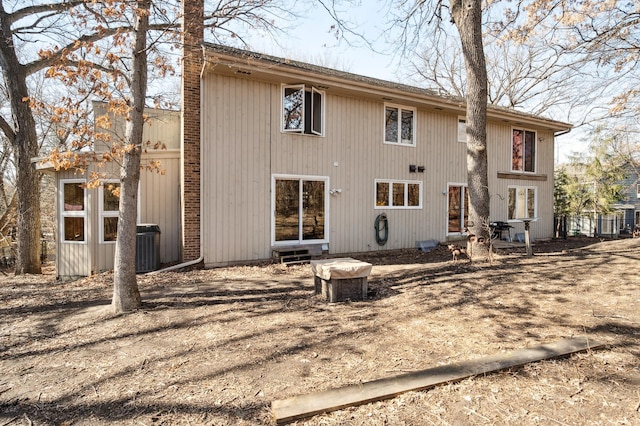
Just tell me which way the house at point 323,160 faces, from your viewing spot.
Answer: facing away from the viewer and to the left of the viewer

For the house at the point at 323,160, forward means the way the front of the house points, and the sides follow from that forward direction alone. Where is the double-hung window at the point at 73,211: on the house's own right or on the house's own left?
on the house's own left

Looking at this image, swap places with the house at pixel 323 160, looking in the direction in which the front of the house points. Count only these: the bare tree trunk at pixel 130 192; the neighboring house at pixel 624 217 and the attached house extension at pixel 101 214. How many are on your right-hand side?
1

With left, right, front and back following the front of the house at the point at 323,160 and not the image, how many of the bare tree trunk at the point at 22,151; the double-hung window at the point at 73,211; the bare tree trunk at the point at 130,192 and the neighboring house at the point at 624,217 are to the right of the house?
1

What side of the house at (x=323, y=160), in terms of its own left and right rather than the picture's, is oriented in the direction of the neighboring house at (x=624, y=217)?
right

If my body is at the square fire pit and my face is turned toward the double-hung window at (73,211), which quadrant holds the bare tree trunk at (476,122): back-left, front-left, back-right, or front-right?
back-right
